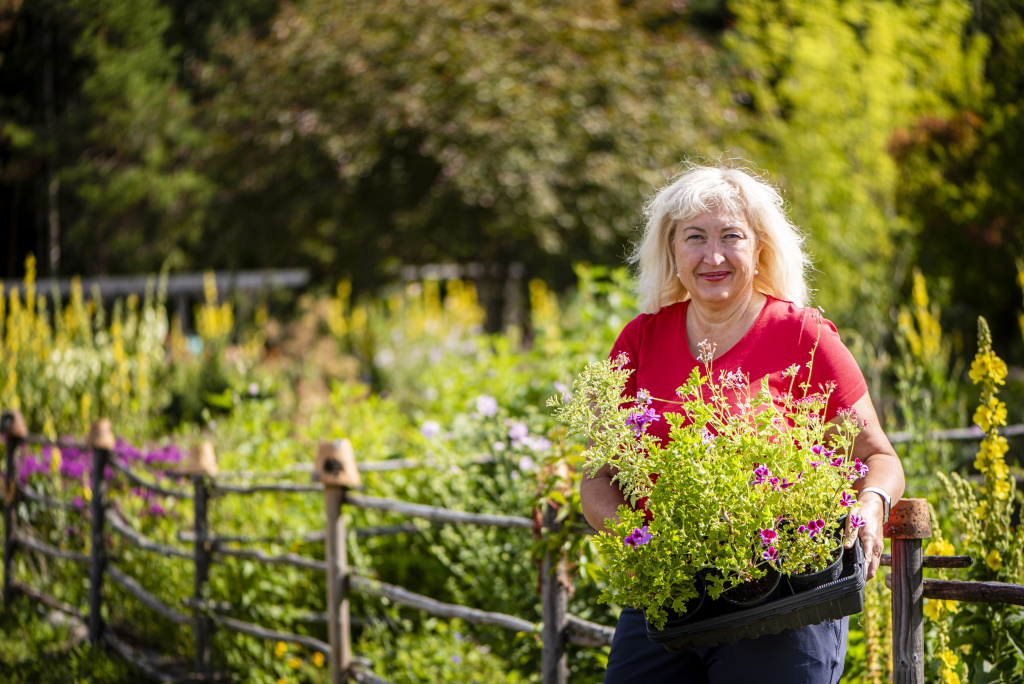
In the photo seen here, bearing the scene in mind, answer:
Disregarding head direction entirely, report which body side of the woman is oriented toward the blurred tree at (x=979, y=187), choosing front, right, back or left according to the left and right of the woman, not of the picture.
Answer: back

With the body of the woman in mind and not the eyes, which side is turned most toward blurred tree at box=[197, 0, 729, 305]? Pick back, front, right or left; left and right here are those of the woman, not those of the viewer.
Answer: back

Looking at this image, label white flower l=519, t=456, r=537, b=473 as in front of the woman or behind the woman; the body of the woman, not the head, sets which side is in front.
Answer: behind

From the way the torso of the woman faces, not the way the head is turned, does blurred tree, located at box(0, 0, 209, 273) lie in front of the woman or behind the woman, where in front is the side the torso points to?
behind

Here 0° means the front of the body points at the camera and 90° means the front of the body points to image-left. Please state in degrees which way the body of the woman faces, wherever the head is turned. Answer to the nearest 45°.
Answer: approximately 0°

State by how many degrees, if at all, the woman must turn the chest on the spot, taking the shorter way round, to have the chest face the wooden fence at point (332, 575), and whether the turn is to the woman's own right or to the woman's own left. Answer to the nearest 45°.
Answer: approximately 135° to the woman's own right
